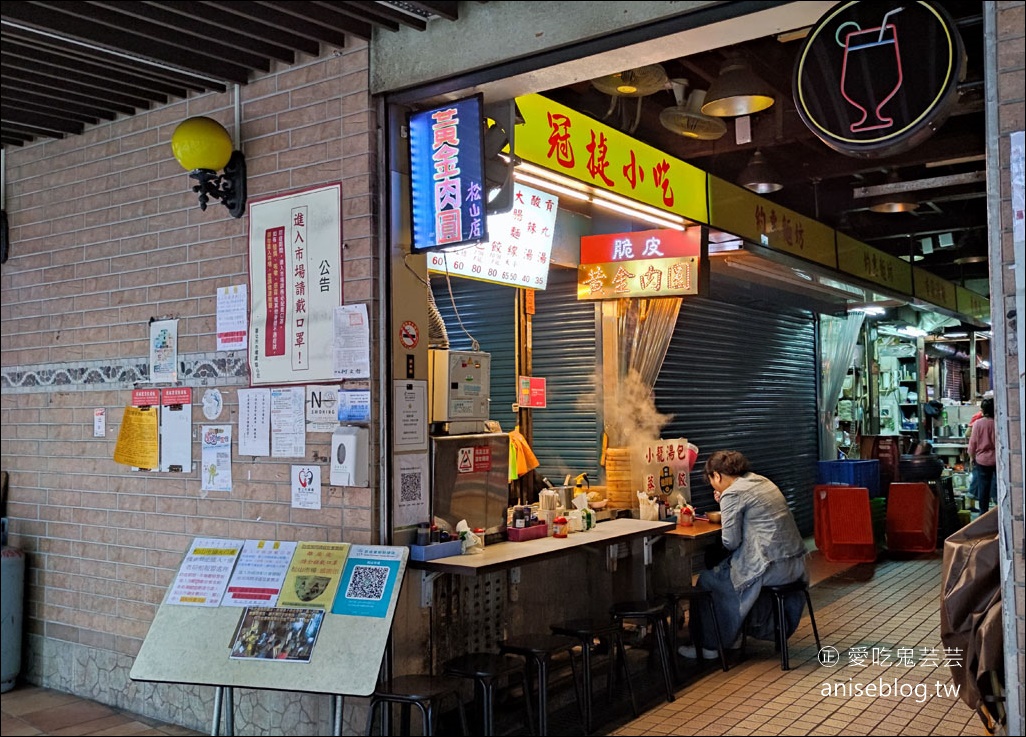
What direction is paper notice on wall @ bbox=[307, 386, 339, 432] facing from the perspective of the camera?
toward the camera

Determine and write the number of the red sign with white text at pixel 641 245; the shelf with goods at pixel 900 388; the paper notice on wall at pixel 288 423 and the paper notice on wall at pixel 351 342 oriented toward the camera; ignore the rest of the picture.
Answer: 4

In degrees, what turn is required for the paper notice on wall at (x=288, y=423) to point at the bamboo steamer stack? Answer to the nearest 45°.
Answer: approximately 135° to its left

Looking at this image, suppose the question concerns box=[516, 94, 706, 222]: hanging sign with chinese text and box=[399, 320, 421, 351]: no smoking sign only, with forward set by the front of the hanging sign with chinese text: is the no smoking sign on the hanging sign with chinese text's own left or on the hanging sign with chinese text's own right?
on the hanging sign with chinese text's own right

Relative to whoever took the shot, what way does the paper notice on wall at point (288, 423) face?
facing the viewer

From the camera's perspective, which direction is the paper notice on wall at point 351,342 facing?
toward the camera

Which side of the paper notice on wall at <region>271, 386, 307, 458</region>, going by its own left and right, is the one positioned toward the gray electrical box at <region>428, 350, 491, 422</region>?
left

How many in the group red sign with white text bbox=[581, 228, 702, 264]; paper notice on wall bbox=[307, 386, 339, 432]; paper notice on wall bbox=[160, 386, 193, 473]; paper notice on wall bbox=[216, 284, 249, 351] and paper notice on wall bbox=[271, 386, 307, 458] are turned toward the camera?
5

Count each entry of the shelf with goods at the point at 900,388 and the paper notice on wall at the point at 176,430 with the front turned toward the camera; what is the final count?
2

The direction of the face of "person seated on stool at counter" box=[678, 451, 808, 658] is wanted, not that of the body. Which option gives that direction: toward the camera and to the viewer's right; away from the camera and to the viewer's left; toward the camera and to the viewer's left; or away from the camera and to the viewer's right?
away from the camera and to the viewer's left

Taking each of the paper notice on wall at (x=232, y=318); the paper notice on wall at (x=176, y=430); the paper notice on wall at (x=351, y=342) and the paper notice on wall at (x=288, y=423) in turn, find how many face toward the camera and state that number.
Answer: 4

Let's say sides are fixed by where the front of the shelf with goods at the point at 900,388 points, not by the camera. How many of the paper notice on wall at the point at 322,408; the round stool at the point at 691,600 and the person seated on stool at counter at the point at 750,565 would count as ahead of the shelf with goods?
3

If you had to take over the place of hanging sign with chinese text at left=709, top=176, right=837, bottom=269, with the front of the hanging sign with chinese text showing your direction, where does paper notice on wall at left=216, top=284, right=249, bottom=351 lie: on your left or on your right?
on your right

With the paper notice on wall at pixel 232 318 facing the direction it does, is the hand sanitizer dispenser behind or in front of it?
in front

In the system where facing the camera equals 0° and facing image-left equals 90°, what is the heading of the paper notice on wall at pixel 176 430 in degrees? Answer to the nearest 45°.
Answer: approximately 0°
